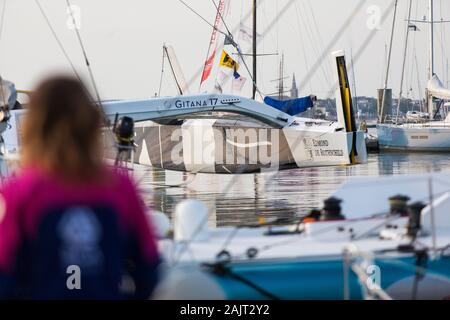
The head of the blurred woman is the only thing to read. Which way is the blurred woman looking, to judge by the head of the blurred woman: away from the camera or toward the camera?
away from the camera

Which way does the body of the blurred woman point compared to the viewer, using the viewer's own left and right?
facing away from the viewer

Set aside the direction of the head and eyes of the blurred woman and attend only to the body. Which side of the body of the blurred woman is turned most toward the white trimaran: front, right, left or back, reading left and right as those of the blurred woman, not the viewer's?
front
